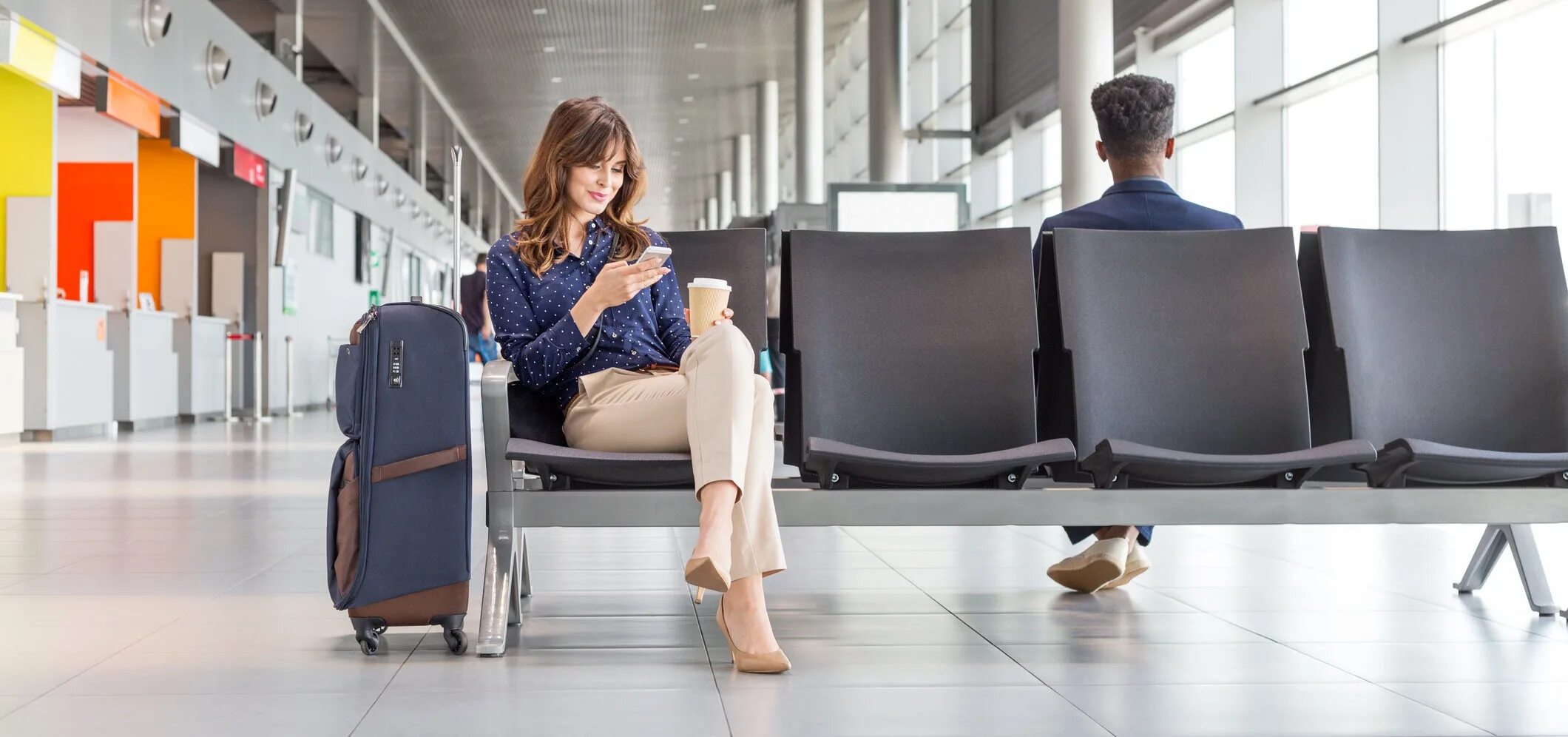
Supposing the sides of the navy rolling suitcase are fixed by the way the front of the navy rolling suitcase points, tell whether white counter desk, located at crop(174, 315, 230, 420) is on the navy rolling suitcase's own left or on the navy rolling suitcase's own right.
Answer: on the navy rolling suitcase's own right

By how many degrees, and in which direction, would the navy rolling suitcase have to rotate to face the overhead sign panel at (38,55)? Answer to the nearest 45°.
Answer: approximately 90° to its right

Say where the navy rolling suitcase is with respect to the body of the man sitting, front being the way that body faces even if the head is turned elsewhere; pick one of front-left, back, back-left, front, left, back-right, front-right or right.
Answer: back-left

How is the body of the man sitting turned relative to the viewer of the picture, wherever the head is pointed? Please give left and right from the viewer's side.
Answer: facing away from the viewer

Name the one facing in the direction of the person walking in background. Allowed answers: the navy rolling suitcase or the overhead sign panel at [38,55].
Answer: the overhead sign panel

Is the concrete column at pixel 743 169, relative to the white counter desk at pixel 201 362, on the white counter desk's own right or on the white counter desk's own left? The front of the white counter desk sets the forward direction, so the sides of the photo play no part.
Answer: on the white counter desk's own left

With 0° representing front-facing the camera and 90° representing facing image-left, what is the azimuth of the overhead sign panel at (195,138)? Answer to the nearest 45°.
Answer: approximately 315°

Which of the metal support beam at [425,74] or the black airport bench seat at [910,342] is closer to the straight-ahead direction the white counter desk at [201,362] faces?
the black airport bench seat

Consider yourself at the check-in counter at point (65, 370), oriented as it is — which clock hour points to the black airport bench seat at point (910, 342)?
The black airport bench seat is roughly at 1 o'clock from the check-in counter.

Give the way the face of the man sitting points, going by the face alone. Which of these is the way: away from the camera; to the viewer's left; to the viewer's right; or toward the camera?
away from the camera

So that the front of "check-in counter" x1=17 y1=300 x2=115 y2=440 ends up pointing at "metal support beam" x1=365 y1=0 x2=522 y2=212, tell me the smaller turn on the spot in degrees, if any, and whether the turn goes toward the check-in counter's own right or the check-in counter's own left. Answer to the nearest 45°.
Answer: approximately 90° to the check-in counter's own left

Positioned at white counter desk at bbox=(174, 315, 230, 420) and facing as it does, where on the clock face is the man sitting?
The man sitting is roughly at 1 o'clock from the white counter desk.

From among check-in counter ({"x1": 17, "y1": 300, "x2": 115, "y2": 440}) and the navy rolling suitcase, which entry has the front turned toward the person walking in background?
the check-in counter

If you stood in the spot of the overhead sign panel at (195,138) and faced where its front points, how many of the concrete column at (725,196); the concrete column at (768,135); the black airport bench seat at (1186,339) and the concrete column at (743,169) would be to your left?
3
